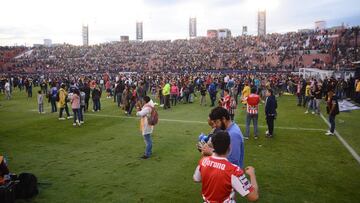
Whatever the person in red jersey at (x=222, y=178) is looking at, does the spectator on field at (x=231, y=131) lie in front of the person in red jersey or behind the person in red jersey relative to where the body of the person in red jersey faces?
in front

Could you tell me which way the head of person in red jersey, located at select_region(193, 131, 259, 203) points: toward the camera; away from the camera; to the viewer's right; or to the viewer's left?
away from the camera

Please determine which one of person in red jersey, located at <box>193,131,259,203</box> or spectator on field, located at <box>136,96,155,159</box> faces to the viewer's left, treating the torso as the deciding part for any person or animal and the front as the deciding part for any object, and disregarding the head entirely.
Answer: the spectator on field

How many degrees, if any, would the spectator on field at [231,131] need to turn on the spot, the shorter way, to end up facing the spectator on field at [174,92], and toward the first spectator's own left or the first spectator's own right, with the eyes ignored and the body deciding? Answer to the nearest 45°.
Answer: approximately 90° to the first spectator's own right

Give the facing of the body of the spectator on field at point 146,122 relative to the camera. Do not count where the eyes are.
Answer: to the viewer's left

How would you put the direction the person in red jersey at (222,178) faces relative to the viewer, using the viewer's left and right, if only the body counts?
facing away from the viewer and to the right of the viewer
